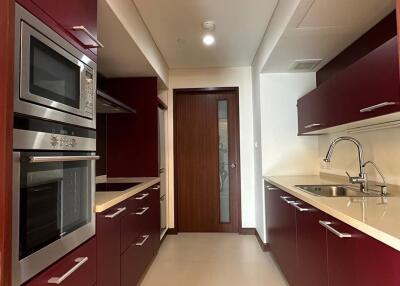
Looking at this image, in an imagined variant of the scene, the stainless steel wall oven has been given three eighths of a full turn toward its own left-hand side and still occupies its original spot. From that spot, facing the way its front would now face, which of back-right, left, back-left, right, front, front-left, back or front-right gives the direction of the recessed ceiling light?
front-right

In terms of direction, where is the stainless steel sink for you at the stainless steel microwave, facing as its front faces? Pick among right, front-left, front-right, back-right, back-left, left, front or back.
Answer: front-left

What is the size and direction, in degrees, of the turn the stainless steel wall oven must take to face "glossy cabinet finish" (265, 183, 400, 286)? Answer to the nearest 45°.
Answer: approximately 45° to its left

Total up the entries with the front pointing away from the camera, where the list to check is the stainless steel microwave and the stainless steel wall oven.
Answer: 0

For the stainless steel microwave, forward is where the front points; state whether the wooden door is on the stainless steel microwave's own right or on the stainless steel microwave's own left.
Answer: on the stainless steel microwave's own left

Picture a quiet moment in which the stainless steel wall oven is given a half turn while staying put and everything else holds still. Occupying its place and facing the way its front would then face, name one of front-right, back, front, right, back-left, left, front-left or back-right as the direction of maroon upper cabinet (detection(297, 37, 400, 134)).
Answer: back-right

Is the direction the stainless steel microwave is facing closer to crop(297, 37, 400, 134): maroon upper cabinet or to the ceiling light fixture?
the maroon upper cabinet

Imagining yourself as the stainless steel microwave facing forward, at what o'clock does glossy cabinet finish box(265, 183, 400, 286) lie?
The glossy cabinet finish is roughly at 11 o'clock from the stainless steel microwave.

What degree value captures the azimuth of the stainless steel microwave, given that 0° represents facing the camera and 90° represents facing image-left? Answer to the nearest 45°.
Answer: approximately 315°

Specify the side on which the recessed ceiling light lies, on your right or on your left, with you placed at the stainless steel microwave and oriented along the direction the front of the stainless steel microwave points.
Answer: on your left

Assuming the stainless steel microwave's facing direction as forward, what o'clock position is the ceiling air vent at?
The ceiling air vent is roughly at 10 o'clock from the stainless steel microwave.
